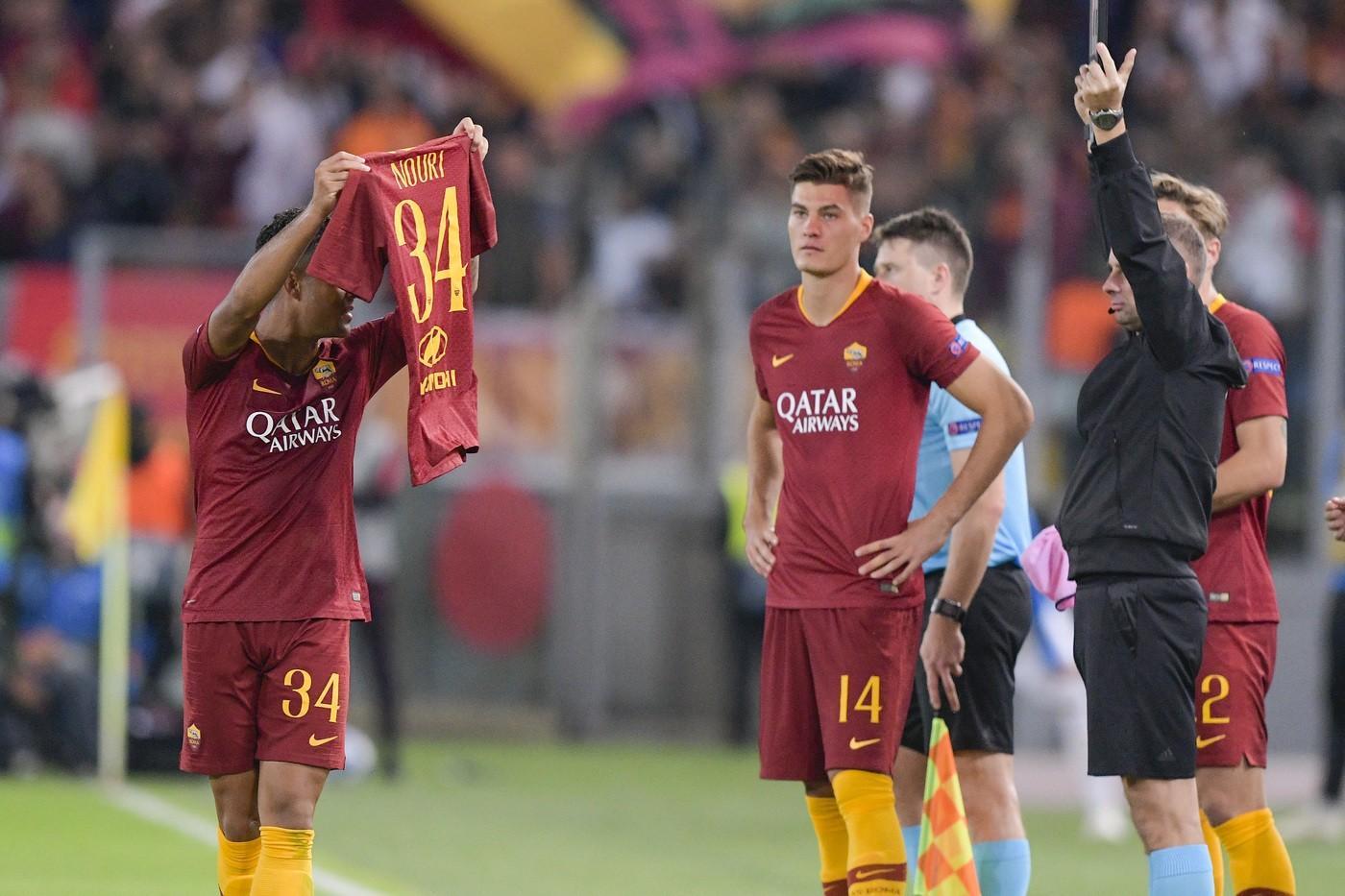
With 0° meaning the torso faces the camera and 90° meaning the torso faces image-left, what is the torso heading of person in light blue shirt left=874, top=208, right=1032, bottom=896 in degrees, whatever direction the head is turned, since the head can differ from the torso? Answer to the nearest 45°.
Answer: approximately 90°

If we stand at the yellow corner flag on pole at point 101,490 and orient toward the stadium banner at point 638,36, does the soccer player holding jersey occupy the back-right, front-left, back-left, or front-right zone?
back-right

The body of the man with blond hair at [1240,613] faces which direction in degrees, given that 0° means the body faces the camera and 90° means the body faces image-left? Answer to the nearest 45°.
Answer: approximately 45°

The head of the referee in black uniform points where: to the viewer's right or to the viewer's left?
to the viewer's left

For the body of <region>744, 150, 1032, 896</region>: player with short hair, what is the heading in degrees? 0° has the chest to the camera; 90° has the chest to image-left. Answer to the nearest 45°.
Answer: approximately 45°

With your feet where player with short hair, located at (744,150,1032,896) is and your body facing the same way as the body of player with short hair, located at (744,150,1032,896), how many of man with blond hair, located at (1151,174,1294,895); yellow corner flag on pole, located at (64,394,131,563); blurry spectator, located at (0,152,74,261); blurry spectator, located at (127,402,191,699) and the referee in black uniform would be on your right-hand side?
3

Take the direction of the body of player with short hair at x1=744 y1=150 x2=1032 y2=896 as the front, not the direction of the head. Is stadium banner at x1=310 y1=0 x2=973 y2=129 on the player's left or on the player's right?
on the player's right

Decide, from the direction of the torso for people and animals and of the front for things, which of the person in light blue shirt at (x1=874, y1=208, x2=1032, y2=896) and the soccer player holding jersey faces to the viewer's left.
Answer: the person in light blue shirt

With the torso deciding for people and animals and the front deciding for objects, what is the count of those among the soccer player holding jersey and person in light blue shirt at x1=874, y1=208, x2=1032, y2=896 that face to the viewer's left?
1

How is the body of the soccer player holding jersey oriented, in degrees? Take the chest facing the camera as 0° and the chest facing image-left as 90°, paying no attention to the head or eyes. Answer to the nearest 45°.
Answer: approximately 315°

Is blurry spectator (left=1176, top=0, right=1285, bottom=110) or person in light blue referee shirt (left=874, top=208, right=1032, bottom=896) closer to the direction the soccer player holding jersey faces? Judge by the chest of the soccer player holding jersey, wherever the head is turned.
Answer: the person in light blue referee shirt

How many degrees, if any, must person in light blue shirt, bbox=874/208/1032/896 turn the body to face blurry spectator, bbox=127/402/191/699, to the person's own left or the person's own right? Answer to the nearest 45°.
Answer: approximately 45° to the person's own right
